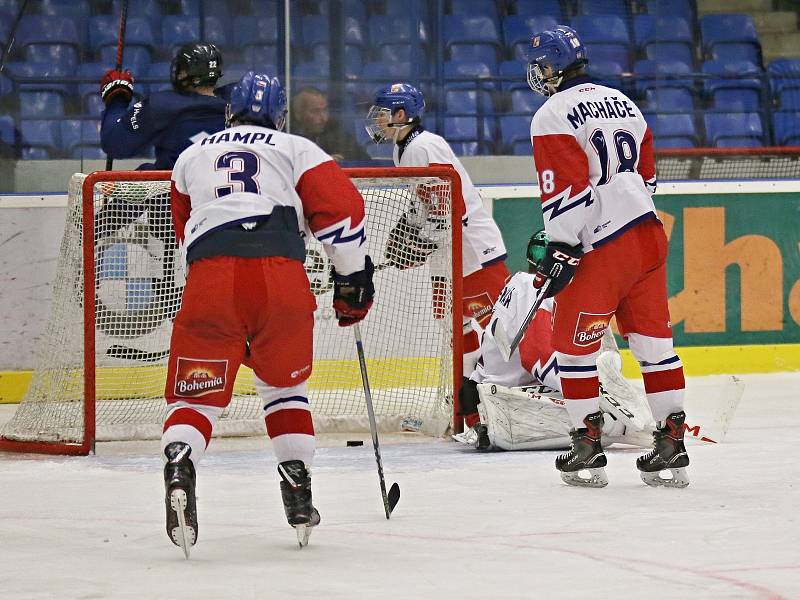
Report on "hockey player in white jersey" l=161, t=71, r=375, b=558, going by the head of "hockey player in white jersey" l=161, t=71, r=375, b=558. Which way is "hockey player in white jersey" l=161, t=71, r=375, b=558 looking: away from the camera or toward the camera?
away from the camera

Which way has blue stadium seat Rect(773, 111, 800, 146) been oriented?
toward the camera

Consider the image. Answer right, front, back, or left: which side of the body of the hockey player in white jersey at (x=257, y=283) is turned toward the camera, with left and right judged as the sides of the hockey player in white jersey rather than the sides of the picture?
back

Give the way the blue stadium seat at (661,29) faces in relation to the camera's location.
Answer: facing the viewer

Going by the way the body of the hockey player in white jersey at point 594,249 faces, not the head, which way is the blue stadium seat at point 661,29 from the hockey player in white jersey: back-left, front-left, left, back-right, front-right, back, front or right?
front-right

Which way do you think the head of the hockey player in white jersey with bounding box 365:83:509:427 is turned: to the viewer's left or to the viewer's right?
to the viewer's left

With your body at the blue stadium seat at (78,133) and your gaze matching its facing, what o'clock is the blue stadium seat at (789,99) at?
the blue stadium seat at (789,99) is roughly at 9 o'clock from the blue stadium seat at (78,133).

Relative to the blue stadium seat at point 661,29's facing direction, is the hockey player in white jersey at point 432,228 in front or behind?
in front

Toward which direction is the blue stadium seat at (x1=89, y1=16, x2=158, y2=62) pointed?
toward the camera

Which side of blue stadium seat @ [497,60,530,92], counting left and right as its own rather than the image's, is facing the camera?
front
